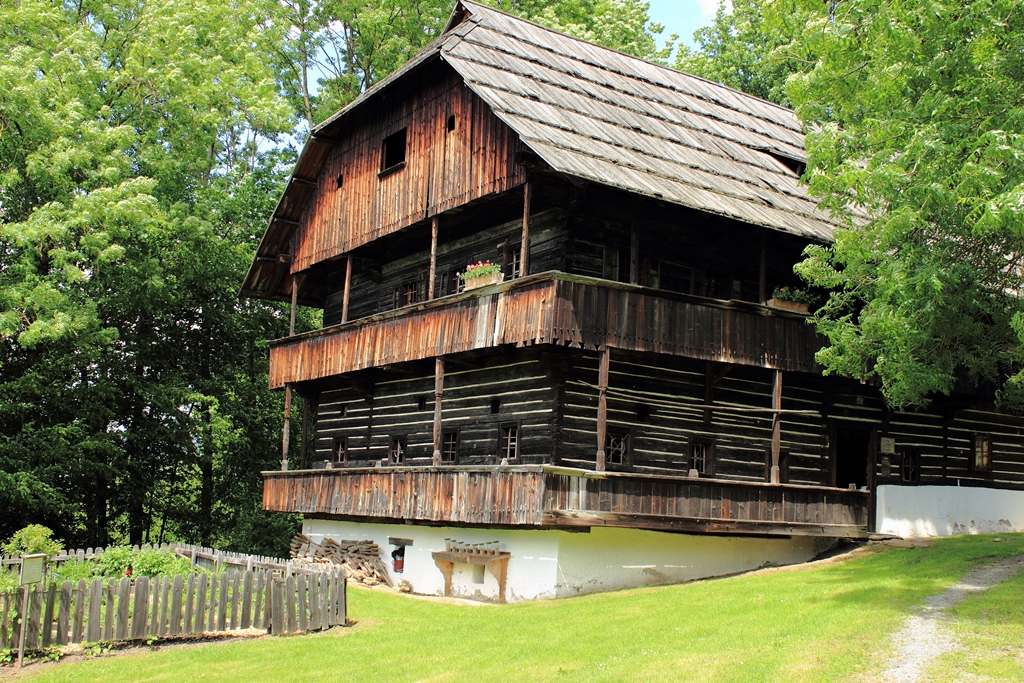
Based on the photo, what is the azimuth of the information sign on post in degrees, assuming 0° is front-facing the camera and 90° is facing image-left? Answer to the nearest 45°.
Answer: approximately 315°

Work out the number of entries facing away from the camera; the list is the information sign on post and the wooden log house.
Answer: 0

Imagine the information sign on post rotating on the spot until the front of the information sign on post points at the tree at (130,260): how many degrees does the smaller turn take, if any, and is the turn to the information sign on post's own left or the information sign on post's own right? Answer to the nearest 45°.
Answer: approximately 135° to the information sign on post's own left

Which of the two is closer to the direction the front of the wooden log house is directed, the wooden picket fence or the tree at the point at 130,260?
the wooden picket fence

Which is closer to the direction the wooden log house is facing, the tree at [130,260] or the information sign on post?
the information sign on post
